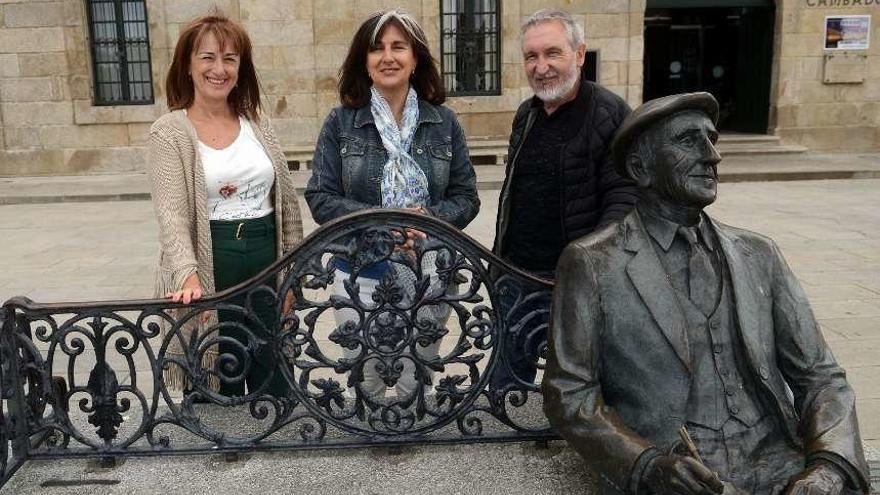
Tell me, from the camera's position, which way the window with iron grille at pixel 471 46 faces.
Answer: facing the viewer

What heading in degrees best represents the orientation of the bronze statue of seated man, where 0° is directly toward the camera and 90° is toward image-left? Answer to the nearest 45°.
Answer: approximately 315°

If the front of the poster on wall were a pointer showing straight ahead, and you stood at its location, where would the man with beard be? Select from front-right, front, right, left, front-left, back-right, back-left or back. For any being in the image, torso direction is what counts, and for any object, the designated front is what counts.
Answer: front

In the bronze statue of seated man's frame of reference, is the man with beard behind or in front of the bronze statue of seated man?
behind

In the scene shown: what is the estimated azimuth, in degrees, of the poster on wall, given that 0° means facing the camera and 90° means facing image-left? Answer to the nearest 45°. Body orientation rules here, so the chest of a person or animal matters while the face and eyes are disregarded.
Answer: approximately 0°

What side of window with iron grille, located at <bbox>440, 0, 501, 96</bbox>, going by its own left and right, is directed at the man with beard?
front

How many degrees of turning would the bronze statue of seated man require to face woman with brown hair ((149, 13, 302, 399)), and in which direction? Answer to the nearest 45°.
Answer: approximately 135° to its right

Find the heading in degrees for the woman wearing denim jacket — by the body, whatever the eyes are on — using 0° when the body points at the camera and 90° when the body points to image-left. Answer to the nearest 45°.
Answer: approximately 0°

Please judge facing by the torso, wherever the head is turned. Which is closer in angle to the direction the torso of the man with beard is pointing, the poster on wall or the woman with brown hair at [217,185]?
the woman with brown hair

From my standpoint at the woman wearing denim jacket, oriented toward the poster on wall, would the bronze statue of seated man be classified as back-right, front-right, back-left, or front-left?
back-right

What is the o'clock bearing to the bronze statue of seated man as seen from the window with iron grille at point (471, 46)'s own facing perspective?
The bronze statue of seated man is roughly at 12 o'clock from the window with iron grille.

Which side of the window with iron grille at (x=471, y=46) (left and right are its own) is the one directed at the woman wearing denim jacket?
front

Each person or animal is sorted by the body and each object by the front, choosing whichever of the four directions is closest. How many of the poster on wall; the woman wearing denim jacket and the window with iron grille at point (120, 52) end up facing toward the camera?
3

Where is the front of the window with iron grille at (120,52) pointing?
toward the camera
